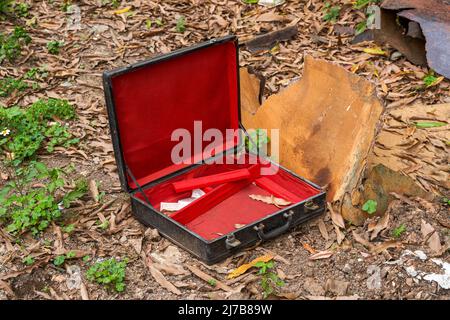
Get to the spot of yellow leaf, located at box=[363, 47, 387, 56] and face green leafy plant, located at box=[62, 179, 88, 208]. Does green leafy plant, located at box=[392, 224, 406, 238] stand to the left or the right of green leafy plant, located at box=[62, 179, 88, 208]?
left

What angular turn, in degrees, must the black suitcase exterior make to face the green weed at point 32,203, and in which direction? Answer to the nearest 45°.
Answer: approximately 135° to its right

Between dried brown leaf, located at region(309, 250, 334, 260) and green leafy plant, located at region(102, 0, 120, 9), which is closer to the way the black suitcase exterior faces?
the dried brown leaf

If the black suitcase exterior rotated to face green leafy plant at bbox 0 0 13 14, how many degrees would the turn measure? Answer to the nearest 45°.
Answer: approximately 180°

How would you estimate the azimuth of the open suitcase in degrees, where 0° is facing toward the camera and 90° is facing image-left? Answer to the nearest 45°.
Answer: approximately 315°

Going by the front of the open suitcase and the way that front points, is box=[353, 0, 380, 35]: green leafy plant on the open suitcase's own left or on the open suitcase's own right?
on the open suitcase's own left

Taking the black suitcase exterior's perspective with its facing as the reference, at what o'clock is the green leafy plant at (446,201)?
The green leafy plant is roughly at 10 o'clock from the black suitcase exterior.

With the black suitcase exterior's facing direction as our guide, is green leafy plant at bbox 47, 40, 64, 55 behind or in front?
behind
